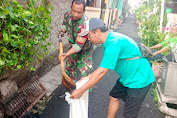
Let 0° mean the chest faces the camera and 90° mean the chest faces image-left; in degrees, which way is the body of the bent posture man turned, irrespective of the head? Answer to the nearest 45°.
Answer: approximately 90°

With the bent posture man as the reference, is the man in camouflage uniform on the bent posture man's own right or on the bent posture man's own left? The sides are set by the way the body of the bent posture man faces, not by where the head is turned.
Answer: on the bent posture man's own right

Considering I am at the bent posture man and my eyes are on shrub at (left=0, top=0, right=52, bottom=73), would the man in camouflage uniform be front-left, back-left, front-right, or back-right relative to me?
front-right

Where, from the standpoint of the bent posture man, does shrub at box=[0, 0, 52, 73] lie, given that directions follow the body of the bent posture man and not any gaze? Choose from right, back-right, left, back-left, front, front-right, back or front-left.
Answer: front

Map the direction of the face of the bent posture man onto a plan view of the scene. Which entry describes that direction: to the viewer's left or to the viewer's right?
to the viewer's left
